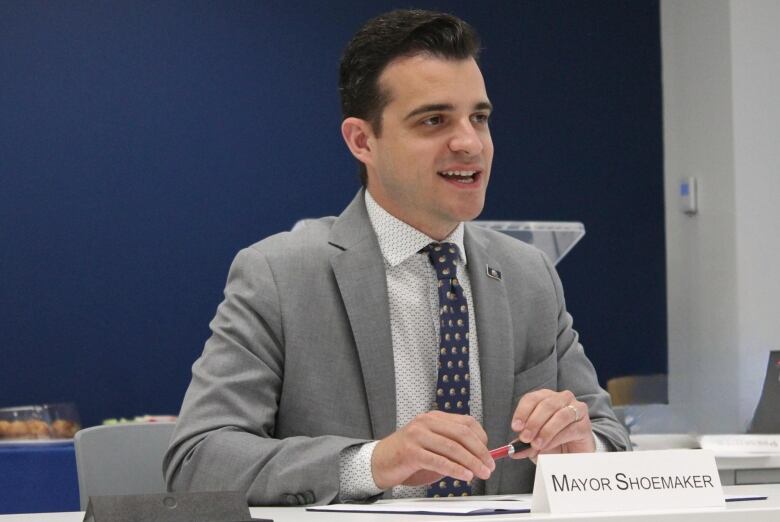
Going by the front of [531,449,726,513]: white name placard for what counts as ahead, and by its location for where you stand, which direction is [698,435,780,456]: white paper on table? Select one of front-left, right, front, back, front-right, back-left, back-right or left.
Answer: back

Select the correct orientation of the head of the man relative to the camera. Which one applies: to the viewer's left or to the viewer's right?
to the viewer's right

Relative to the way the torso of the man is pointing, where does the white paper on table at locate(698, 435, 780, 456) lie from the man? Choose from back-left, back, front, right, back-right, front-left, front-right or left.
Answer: left

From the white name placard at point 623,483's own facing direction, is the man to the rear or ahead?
to the rear

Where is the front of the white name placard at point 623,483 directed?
toward the camera

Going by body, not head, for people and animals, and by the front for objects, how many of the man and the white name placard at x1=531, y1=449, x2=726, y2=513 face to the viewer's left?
0

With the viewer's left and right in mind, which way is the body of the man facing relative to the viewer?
facing the viewer and to the right of the viewer

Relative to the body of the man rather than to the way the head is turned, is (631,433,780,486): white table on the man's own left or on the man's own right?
on the man's own left

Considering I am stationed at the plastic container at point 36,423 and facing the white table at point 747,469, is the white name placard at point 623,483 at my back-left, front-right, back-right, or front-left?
front-right
